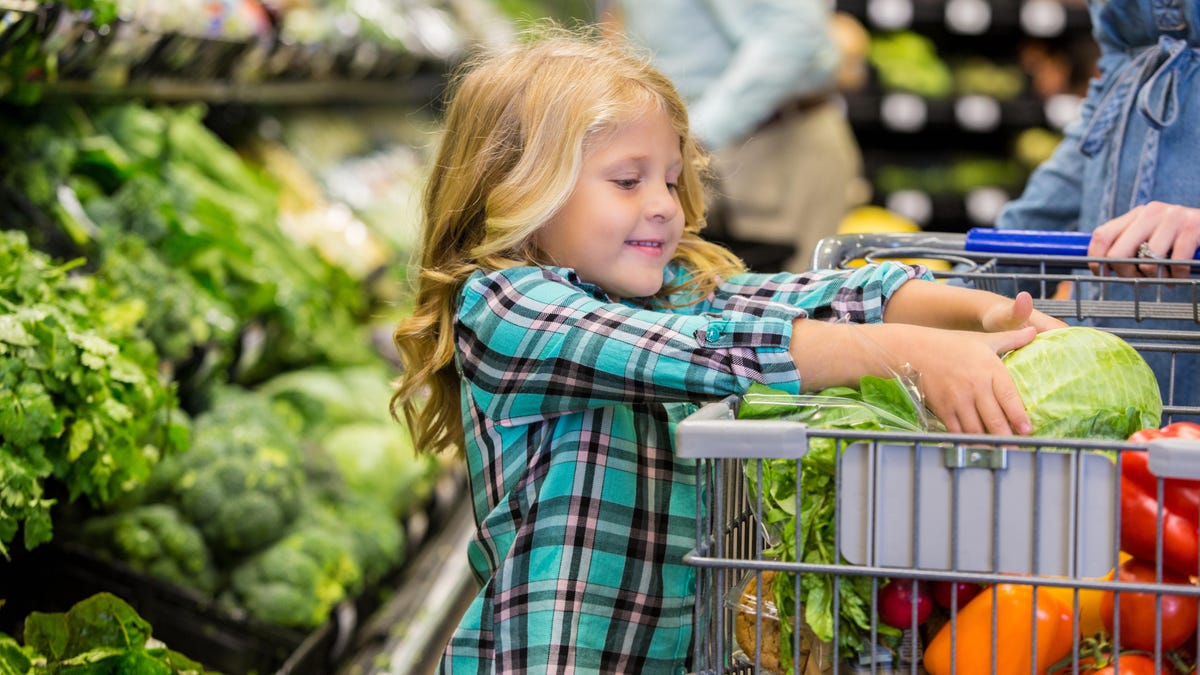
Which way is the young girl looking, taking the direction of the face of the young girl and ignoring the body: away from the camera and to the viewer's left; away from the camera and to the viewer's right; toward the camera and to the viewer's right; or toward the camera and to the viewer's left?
toward the camera and to the viewer's right

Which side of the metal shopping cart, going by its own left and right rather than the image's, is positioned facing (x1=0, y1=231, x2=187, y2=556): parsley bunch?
right

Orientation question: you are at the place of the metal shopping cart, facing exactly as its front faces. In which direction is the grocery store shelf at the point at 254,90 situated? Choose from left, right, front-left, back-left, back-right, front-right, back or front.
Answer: back-right

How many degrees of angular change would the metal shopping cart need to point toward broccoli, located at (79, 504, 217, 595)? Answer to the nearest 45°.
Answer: approximately 135° to its right
